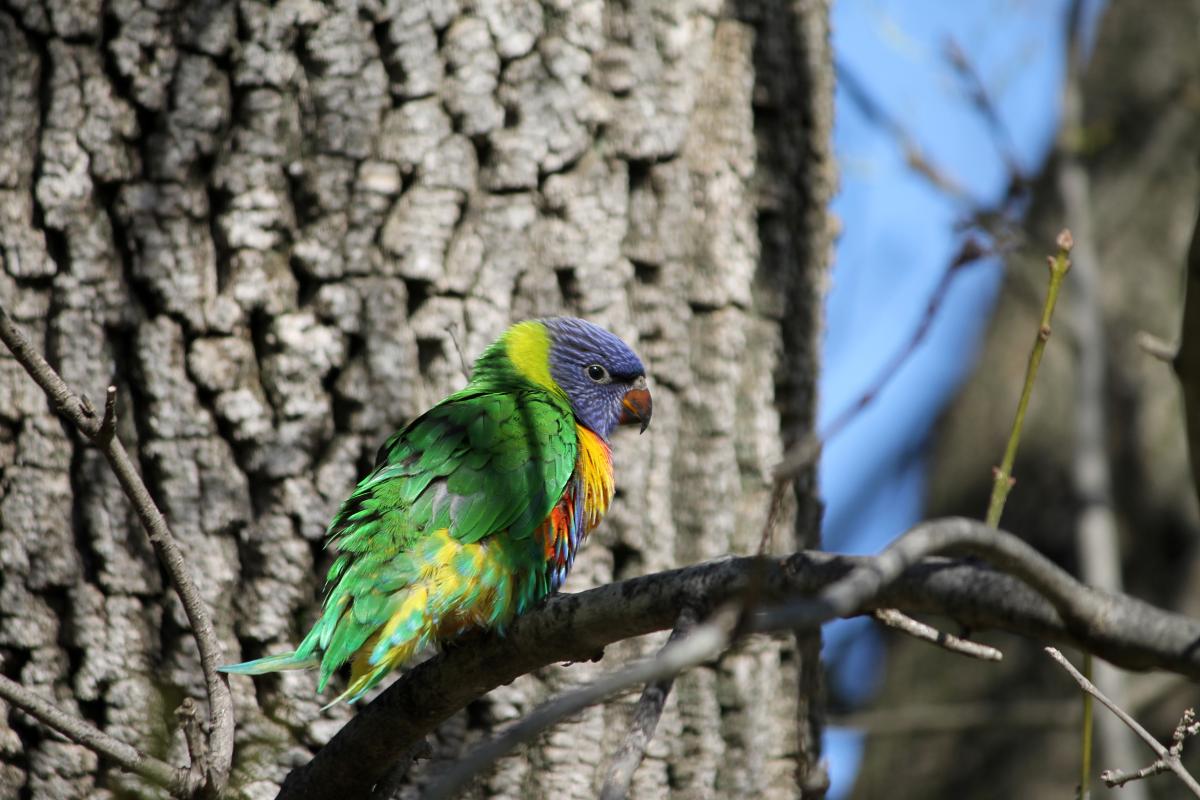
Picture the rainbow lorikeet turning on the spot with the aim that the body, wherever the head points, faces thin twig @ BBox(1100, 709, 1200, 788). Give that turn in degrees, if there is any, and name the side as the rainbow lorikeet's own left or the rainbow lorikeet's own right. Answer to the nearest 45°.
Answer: approximately 45° to the rainbow lorikeet's own right

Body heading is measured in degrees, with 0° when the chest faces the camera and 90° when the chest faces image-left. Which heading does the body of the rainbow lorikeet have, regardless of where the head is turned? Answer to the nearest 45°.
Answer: approximately 270°

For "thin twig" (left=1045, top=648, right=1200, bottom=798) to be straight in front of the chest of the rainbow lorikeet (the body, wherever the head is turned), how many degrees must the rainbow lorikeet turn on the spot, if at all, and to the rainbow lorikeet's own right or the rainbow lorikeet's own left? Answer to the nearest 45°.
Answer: approximately 45° to the rainbow lorikeet's own right

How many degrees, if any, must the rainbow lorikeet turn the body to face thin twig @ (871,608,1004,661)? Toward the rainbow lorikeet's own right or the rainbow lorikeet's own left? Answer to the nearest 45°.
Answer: approximately 45° to the rainbow lorikeet's own right
